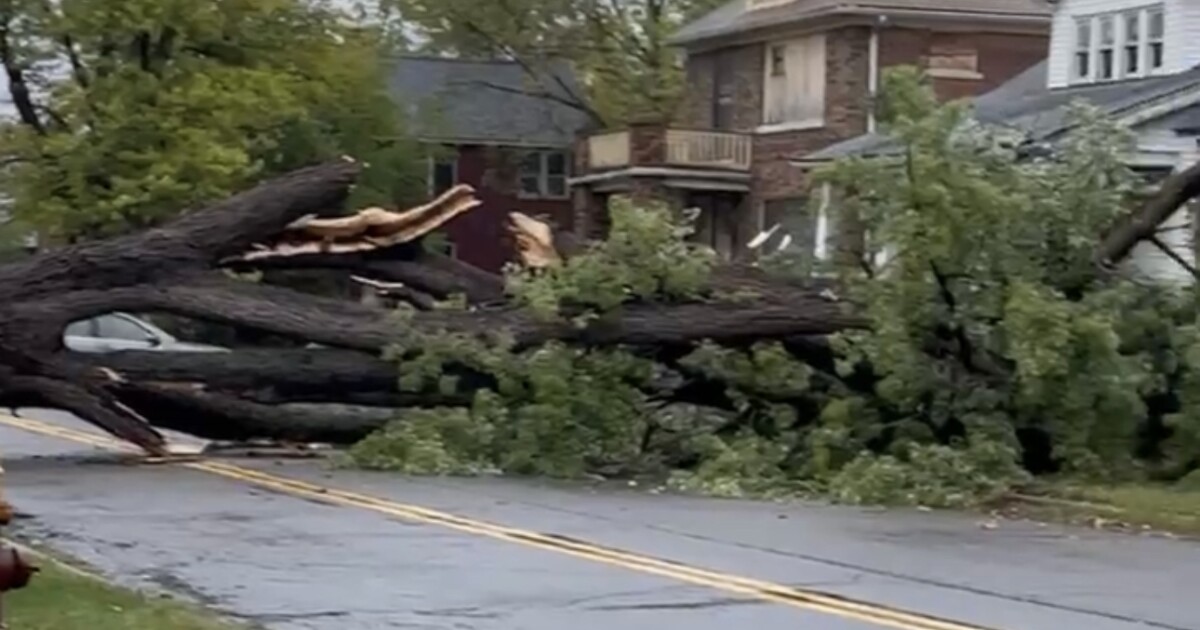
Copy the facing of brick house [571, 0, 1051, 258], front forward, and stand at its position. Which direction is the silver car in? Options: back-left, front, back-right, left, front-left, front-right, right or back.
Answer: front

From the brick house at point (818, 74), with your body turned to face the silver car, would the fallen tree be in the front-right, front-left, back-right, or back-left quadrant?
front-left

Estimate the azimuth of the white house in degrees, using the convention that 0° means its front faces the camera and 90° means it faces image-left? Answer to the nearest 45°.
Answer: approximately 45°

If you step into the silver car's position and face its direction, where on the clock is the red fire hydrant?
The red fire hydrant is roughly at 3 o'clock from the silver car.

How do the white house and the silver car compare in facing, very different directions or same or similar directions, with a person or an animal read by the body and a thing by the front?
very different directions

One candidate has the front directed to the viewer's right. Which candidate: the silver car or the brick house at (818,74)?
the silver car

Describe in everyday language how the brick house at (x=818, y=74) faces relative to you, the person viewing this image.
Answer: facing the viewer and to the left of the viewer

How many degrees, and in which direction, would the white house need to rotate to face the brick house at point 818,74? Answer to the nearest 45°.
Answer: approximately 90° to its right

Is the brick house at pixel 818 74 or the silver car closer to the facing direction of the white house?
the silver car

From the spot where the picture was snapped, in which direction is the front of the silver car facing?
facing to the right of the viewer

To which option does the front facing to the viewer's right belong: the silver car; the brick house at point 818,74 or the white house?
the silver car
